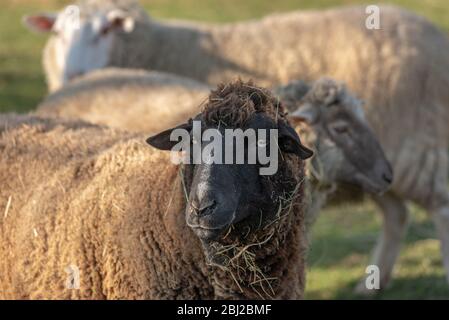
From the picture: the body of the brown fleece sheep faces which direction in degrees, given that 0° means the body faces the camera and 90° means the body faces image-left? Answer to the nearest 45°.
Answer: approximately 315°

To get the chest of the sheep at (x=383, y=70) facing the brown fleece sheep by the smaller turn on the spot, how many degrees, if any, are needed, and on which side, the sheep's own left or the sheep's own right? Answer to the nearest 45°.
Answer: approximately 45° to the sheep's own left

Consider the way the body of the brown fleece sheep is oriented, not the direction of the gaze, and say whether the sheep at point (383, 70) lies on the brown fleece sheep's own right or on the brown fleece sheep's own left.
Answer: on the brown fleece sheep's own left

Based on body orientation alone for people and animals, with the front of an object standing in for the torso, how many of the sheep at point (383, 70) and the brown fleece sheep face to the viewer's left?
1

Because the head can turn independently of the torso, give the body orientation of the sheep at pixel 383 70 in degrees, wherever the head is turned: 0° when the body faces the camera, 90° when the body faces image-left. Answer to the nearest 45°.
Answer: approximately 90°
